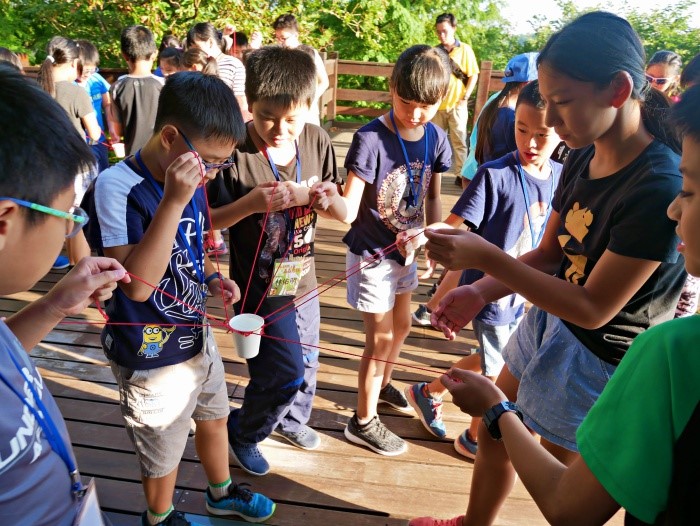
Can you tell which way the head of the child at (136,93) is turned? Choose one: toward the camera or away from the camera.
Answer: away from the camera

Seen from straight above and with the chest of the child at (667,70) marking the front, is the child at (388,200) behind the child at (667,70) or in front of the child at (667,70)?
in front

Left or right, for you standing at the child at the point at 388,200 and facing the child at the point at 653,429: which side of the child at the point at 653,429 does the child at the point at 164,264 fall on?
right

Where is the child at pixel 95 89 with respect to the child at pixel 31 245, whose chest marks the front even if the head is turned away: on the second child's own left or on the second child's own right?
on the second child's own left

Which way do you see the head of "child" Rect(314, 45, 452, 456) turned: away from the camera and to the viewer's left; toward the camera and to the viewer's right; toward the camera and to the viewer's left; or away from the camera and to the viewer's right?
toward the camera and to the viewer's left

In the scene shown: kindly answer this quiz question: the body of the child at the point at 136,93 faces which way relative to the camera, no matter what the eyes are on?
away from the camera

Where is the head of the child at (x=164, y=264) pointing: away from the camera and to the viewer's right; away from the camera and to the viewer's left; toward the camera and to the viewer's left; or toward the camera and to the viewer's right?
toward the camera and to the viewer's right

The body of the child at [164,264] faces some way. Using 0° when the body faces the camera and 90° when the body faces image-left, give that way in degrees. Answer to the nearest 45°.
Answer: approximately 315°

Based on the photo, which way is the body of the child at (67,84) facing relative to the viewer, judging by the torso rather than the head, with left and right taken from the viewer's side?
facing away from the viewer and to the right of the viewer

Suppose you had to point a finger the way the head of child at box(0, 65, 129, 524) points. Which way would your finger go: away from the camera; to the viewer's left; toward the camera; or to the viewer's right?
to the viewer's right

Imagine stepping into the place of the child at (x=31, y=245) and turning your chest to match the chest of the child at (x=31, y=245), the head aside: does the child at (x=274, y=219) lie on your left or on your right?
on your left

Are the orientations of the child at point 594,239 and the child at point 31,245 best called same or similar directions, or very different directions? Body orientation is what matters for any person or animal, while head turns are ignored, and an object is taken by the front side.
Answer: very different directions

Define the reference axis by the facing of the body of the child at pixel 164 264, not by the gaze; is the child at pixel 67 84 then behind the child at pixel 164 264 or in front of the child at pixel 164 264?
behind

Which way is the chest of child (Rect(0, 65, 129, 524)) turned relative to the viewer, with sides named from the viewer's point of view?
facing to the right of the viewer
